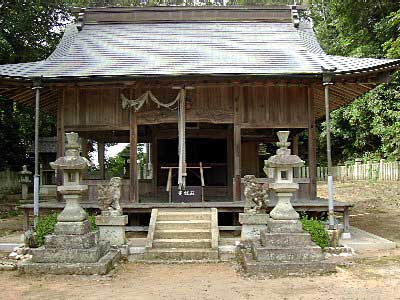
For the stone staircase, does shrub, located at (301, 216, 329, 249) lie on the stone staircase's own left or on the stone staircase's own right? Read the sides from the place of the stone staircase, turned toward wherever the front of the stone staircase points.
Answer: on the stone staircase's own left

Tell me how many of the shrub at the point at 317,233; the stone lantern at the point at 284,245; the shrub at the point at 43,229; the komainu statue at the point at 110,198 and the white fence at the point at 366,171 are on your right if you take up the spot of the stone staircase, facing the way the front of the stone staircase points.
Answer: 2

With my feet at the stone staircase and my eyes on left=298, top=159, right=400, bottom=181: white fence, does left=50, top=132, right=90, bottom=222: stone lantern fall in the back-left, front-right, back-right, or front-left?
back-left

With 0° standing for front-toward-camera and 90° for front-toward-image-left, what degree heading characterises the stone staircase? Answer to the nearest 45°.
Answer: approximately 0°

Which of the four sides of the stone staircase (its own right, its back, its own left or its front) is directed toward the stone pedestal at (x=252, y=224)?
left
